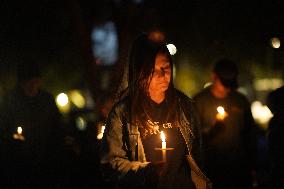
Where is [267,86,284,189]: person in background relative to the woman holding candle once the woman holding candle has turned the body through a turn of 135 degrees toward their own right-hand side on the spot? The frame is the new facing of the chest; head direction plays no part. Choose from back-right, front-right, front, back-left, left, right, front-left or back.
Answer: back-right

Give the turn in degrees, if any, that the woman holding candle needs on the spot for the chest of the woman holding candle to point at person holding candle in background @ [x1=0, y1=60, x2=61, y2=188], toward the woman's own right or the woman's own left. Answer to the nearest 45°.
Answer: approximately 180°

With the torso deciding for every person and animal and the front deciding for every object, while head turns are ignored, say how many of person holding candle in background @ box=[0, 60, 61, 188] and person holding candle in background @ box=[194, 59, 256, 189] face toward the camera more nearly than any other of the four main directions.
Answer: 2

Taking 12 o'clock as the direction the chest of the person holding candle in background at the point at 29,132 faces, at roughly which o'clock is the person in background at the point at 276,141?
The person in background is roughly at 10 o'clock from the person holding candle in background.

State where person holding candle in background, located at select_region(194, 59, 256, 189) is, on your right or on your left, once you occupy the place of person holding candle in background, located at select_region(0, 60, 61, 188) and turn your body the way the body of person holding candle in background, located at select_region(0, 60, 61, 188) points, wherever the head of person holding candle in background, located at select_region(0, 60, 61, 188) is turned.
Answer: on your left

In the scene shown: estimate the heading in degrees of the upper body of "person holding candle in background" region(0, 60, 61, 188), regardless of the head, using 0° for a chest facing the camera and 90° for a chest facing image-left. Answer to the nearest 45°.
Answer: approximately 0°

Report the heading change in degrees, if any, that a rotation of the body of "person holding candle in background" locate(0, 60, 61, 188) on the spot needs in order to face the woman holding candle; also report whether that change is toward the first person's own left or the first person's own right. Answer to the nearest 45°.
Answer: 0° — they already face them

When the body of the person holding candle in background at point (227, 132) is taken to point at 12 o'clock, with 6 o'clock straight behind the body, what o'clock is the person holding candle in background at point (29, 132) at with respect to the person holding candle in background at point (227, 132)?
the person holding candle in background at point (29, 132) is roughly at 3 o'clock from the person holding candle in background at point (227, 132).
